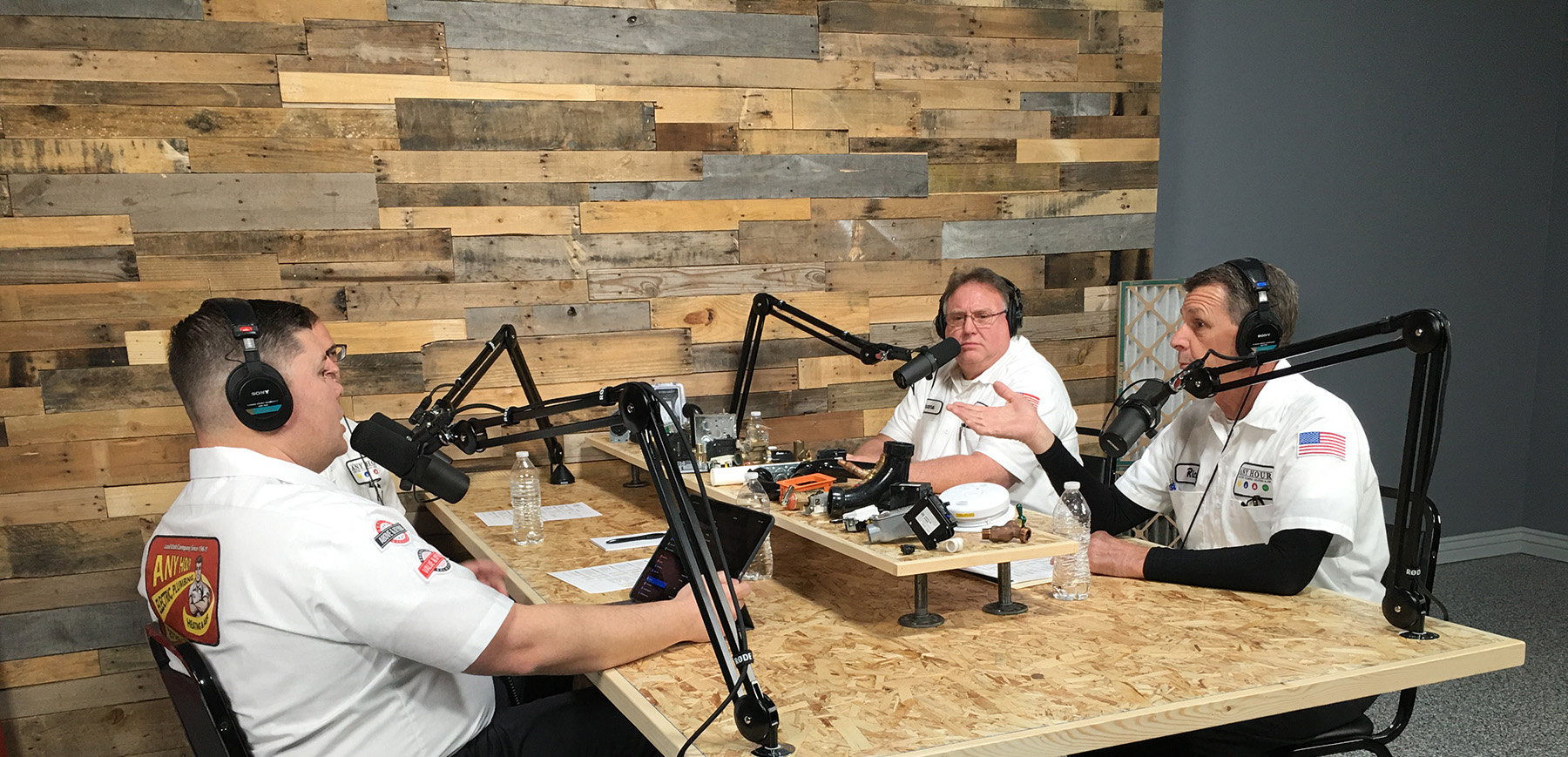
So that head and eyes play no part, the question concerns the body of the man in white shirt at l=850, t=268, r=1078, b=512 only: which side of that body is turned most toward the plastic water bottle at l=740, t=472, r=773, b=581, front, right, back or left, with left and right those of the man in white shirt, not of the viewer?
front

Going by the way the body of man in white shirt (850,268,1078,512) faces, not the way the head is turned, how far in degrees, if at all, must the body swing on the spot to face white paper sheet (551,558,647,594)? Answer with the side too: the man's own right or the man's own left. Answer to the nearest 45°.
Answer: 0° — they already face it

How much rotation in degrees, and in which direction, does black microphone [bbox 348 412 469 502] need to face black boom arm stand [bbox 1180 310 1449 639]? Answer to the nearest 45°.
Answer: approximately 180°

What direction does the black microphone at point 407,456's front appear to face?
to the viewer's left

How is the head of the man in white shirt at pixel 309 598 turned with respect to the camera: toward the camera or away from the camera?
away from the camera

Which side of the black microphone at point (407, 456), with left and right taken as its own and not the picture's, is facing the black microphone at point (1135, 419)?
back

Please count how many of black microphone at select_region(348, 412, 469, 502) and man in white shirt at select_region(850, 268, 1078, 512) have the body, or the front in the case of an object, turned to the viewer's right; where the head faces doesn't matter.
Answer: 0

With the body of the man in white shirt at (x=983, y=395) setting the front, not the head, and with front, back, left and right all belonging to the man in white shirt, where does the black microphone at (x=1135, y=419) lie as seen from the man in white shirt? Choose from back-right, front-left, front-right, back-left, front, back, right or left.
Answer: front-left

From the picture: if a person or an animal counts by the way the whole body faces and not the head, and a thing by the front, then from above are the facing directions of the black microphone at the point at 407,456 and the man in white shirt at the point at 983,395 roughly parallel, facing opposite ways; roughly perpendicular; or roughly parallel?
roughly parallel

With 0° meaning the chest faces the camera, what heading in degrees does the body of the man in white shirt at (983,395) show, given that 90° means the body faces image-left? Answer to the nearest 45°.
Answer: approximately 45°

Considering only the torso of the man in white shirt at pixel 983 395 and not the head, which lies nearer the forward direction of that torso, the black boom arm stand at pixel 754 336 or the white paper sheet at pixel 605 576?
the white paper sheet

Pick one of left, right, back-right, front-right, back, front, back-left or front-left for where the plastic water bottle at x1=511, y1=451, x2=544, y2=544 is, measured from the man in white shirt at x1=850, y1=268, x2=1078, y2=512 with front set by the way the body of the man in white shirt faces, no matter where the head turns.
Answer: front

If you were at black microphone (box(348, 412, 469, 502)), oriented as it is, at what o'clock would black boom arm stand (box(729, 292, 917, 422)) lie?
The black boom arm stand is roughly at 4 o'clock from the black microphone.

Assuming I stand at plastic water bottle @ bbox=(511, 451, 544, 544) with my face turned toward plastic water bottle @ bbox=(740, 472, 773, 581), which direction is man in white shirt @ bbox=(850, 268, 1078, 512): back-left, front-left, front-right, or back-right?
front-left
